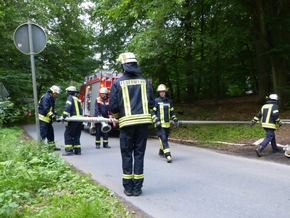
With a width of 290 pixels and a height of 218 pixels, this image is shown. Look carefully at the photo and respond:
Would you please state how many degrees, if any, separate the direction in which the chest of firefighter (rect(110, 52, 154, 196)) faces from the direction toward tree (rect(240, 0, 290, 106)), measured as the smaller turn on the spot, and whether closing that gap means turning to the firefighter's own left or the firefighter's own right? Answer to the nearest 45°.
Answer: approximately 45° to the firefighter's own right

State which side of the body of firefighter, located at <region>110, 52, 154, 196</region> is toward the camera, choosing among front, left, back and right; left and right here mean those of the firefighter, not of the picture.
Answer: back

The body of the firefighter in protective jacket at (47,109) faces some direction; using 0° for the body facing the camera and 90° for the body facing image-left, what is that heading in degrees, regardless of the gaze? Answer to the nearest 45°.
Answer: approximately 270°

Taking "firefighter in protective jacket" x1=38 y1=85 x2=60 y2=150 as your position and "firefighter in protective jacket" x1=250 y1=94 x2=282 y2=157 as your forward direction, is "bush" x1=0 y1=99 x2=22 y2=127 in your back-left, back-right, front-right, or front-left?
back-left

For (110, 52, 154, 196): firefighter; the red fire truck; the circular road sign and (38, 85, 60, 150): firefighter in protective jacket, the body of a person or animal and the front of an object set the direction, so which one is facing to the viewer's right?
the firefighter in protective jacket

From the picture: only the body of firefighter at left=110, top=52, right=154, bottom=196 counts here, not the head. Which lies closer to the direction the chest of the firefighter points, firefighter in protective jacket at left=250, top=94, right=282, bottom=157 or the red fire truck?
the red fire truck

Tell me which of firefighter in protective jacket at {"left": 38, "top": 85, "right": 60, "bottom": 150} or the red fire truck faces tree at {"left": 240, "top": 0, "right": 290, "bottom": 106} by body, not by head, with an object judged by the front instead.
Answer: the firefighter in protective jacket

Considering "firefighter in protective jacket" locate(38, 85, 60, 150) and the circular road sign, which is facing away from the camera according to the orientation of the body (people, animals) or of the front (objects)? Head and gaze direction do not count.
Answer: the circular road sign

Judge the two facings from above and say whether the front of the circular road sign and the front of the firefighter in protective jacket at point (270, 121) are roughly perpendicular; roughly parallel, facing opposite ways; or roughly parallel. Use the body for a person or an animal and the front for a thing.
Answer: roughly perpendicular

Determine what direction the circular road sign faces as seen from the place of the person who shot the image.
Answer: facing away from the viewer

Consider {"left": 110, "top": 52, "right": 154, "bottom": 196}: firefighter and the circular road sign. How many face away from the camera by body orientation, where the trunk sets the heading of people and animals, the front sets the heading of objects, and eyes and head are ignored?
2
